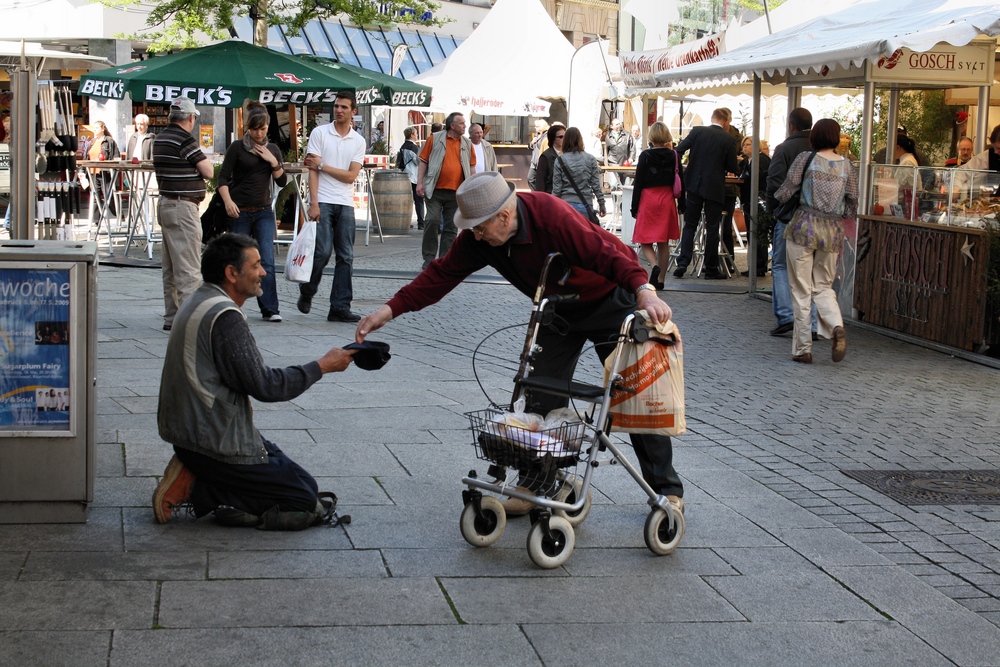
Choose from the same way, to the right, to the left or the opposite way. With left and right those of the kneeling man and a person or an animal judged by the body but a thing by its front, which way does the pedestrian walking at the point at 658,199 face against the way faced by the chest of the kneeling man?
to the left

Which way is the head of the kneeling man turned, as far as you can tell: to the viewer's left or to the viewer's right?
to the viewer's right

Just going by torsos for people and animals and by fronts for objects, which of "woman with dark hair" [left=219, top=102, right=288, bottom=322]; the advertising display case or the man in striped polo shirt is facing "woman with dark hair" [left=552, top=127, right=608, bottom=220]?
the man in striped polo shirt

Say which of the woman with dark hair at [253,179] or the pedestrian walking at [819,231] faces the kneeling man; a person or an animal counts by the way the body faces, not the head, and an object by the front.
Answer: the woman with dark hair

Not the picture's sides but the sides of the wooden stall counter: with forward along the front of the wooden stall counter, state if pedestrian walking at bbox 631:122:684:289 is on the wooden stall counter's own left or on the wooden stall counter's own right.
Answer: on the wooden stall counter's own right

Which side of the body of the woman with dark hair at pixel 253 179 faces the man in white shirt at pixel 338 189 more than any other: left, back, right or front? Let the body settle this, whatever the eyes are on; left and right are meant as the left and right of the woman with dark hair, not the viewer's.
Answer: left

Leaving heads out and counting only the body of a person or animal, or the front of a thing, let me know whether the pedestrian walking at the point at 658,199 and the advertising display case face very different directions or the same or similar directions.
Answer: very different directions

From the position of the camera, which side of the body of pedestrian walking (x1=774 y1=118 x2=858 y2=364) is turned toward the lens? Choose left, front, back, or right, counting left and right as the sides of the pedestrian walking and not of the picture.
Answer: back

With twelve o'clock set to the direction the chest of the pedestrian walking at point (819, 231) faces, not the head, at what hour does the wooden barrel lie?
The wooden barrel is roughly at 11 o'clock from the pedestrian walking.
